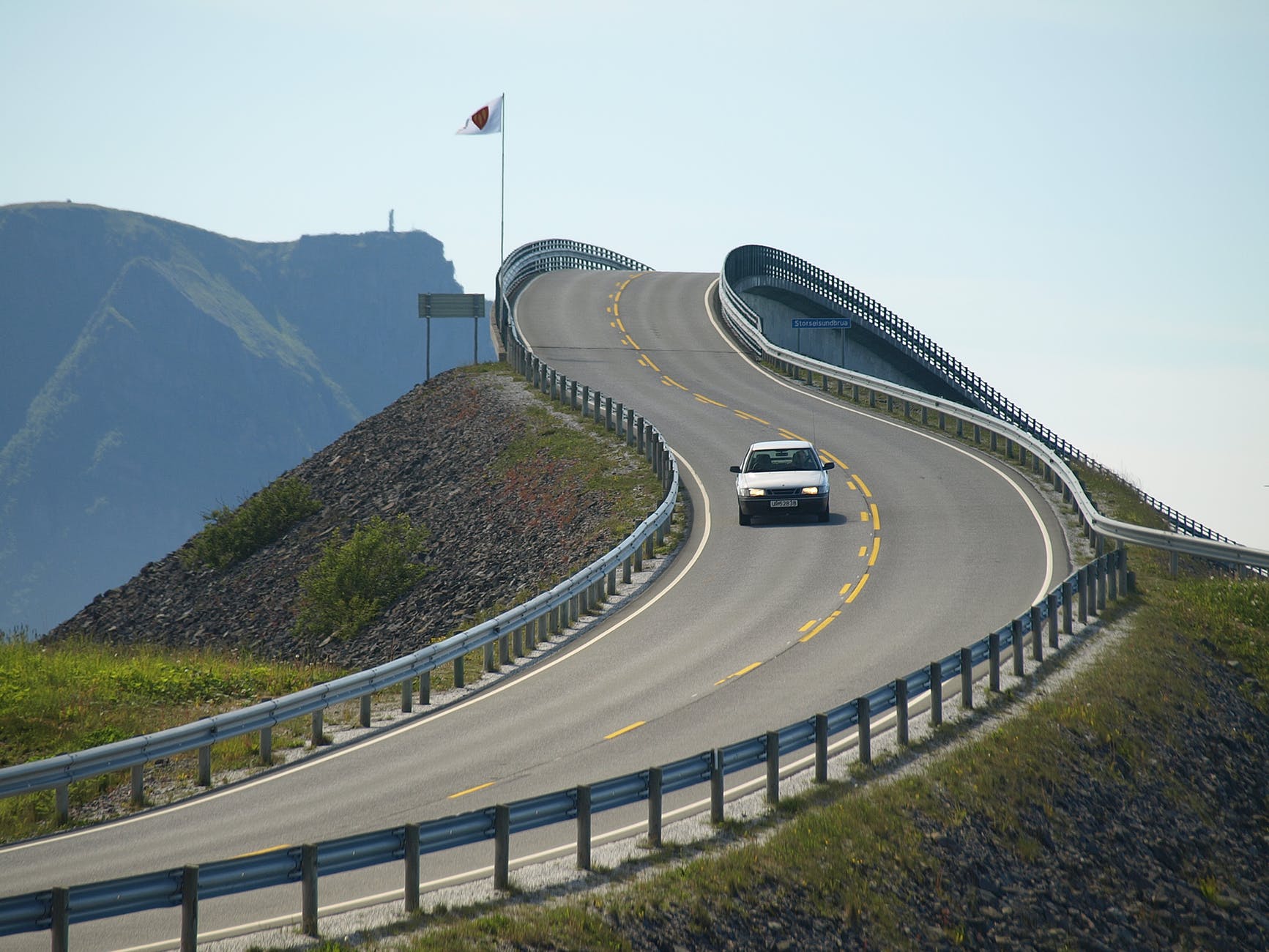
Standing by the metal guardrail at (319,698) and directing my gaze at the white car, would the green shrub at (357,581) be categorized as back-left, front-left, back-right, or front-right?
front-left

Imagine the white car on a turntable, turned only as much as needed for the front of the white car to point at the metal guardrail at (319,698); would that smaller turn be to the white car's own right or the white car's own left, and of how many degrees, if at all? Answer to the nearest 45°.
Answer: approximately 45° to the white car's own right

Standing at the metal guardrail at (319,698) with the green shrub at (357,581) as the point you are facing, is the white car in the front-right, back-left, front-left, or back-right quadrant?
front-right

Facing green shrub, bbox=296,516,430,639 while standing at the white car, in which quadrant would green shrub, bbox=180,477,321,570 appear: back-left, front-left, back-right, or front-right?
front-right

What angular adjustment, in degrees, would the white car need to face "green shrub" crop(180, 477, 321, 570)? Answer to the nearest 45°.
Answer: approximately 135° to its right

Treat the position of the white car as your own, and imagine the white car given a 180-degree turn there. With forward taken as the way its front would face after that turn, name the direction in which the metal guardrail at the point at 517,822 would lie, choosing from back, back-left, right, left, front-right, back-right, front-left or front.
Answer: back

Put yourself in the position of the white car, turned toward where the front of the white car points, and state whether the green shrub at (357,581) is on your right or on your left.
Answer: on your right

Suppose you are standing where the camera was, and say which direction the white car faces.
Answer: facing the viewer
